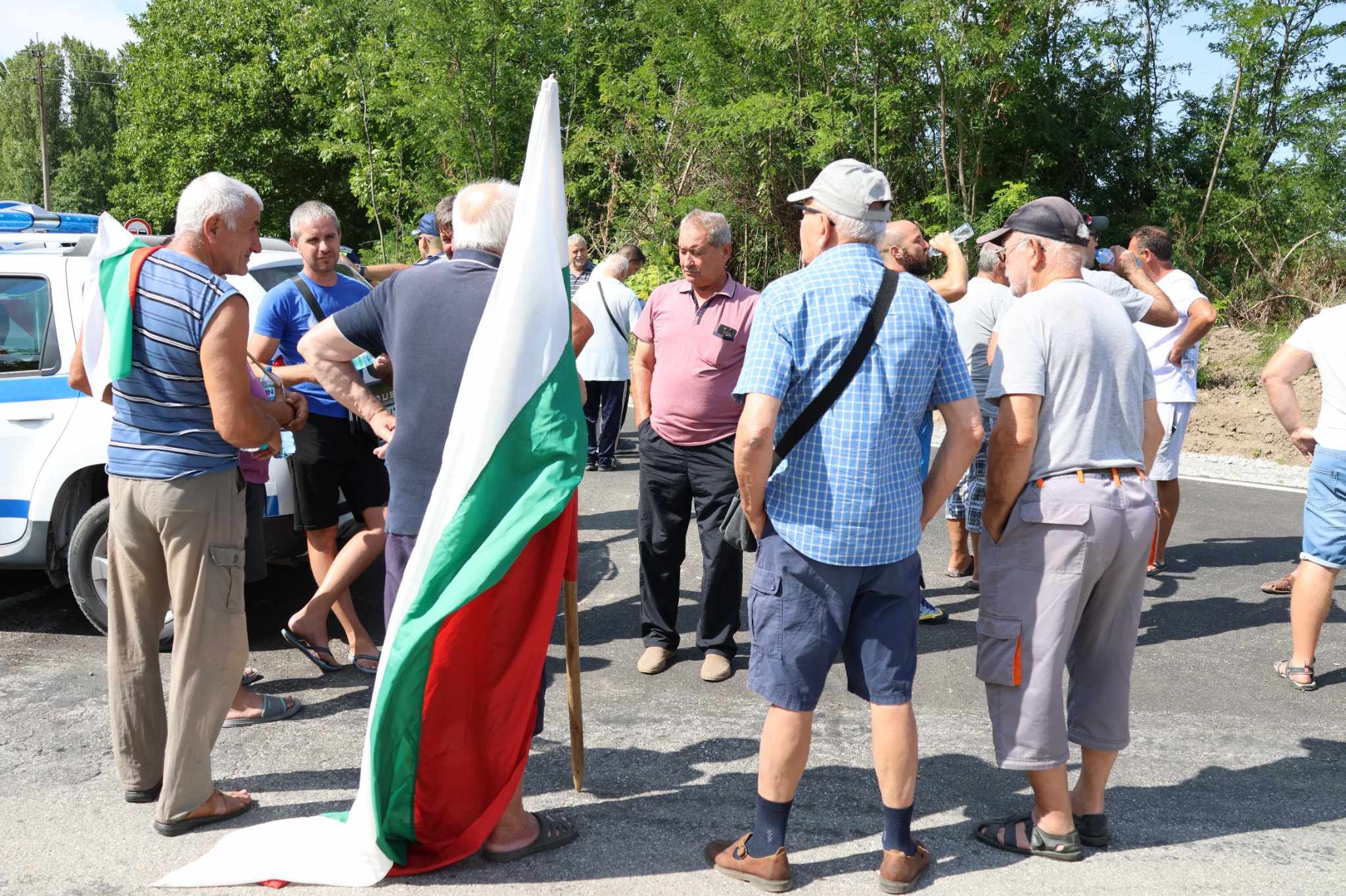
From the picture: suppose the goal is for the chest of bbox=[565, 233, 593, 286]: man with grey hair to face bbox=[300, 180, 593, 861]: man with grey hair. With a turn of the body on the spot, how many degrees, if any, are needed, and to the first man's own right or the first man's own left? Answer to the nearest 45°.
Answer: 0° — they already face them

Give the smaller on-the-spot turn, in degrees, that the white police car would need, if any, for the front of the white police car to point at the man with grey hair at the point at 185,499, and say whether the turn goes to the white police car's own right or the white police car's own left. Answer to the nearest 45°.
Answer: approximately 135° to the white police car's own left

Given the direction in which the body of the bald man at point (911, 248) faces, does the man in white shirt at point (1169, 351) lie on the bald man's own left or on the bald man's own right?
on the bald man's own left

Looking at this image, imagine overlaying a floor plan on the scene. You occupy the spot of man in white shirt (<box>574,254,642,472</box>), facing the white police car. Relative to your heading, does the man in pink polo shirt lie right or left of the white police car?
left

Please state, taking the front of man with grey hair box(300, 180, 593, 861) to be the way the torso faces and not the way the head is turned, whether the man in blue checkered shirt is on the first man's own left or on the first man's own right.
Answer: on the first man's own right

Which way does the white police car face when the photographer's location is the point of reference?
facing away from the viewer and to the left of the viewer

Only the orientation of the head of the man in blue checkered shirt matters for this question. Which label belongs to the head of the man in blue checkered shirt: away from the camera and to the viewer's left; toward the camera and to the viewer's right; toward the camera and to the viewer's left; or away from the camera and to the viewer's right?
away from the camera and to the viewer's left
